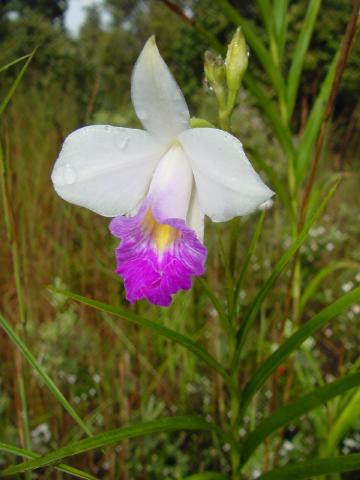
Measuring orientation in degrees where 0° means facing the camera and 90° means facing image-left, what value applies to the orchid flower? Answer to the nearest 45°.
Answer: approximately 0°
